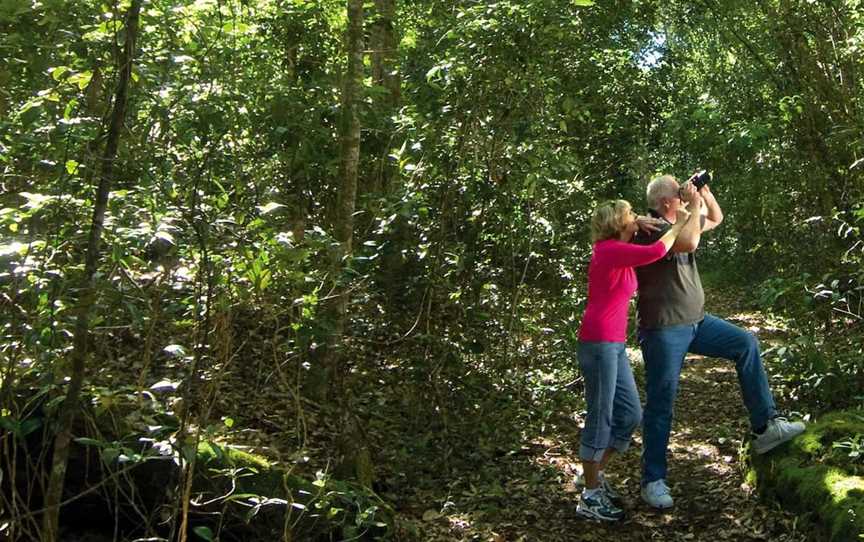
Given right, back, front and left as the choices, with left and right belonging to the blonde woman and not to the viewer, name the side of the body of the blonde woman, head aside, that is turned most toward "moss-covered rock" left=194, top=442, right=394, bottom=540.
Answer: back

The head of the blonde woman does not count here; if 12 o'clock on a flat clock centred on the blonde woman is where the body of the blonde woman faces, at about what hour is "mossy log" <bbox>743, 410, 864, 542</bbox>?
The mossy log is roughly at 12 o'clock from the blonde woman.

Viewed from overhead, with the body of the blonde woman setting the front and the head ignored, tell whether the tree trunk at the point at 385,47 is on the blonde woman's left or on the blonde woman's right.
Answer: on the blonde woman's left

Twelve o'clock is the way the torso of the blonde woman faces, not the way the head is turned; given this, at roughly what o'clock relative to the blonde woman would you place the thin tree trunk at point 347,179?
The thin tree trunk is roughly at 7 o'clock from the blonde woman.

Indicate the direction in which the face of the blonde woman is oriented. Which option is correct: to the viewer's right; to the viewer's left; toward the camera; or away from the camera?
to the viewer's right

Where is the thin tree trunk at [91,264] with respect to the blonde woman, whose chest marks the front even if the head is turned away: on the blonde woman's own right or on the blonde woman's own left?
on the blonde woman's own right

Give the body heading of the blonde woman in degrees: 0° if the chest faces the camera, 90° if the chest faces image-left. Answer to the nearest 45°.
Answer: approximately 270°

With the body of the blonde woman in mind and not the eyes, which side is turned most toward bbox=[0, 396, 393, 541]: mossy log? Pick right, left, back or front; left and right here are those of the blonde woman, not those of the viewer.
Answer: back
